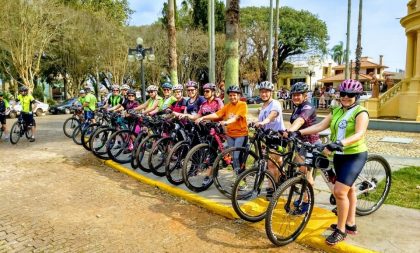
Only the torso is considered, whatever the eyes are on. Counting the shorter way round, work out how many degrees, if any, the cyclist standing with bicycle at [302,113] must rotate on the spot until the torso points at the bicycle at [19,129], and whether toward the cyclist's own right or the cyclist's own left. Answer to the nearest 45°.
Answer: approximately 90° to the cyclist's own right

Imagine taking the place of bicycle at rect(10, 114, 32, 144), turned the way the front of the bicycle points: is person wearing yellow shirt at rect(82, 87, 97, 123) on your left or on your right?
on your left

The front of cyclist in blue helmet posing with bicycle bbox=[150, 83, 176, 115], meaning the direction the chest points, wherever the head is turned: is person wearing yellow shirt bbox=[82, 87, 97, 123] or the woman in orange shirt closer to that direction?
the woman in orange shirt

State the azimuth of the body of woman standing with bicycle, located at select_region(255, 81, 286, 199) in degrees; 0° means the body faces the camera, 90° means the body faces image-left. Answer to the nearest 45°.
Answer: approximately 45°

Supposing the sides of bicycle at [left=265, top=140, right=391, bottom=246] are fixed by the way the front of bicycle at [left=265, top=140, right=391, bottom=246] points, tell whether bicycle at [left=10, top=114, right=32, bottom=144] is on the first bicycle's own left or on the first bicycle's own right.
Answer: on the first bicycle's own right

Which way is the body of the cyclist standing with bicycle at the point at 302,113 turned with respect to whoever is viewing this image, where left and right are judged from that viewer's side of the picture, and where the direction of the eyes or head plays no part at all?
facing the viewer and to the left of the viewer

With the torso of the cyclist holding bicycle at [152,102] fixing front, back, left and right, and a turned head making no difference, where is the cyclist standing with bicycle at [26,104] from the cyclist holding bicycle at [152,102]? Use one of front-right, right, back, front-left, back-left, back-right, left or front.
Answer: right

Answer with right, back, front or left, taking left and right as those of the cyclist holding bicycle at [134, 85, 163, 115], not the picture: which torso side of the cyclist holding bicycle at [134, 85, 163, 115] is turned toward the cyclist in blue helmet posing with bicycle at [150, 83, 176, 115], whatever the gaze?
left

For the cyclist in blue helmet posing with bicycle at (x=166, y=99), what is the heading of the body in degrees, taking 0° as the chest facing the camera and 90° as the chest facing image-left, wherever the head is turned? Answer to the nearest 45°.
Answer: approximately 45°

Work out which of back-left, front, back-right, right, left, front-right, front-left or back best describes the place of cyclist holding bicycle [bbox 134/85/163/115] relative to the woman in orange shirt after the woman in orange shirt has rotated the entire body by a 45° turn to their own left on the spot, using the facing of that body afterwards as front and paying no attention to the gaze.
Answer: back-right

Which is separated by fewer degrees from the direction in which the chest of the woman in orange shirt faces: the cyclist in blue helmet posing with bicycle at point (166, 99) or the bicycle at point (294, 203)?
the bicycle

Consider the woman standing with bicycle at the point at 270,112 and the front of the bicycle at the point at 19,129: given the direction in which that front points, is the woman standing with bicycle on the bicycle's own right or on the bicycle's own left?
on the bicycle's own left

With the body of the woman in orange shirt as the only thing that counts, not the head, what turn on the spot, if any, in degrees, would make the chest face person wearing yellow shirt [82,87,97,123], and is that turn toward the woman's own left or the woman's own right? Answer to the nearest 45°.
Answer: approximately 90° to the woman's own right
